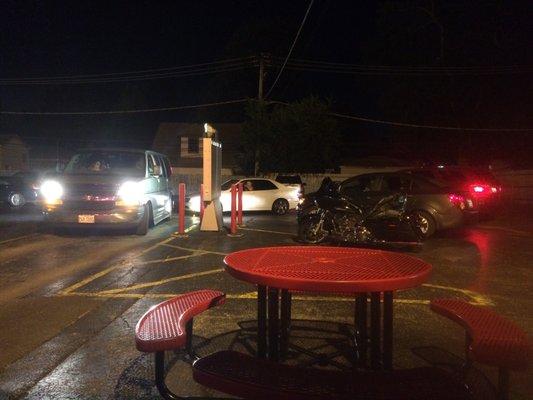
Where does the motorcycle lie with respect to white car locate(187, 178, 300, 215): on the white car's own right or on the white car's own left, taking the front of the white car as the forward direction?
on the white car's own left

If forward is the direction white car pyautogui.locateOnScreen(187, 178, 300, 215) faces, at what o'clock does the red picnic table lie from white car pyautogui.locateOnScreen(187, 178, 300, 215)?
The red picnic table is roughly at 9 o'clock from the white car.

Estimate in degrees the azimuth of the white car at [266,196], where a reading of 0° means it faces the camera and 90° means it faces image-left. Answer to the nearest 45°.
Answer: approximately 90°

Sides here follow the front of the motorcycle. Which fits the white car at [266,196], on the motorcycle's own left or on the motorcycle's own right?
on the motorcycle's own right

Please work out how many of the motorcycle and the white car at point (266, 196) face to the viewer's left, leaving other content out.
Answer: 2

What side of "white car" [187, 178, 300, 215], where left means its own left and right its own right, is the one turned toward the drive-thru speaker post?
left

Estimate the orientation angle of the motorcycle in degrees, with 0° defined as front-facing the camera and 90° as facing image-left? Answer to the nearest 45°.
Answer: approximately 90°
